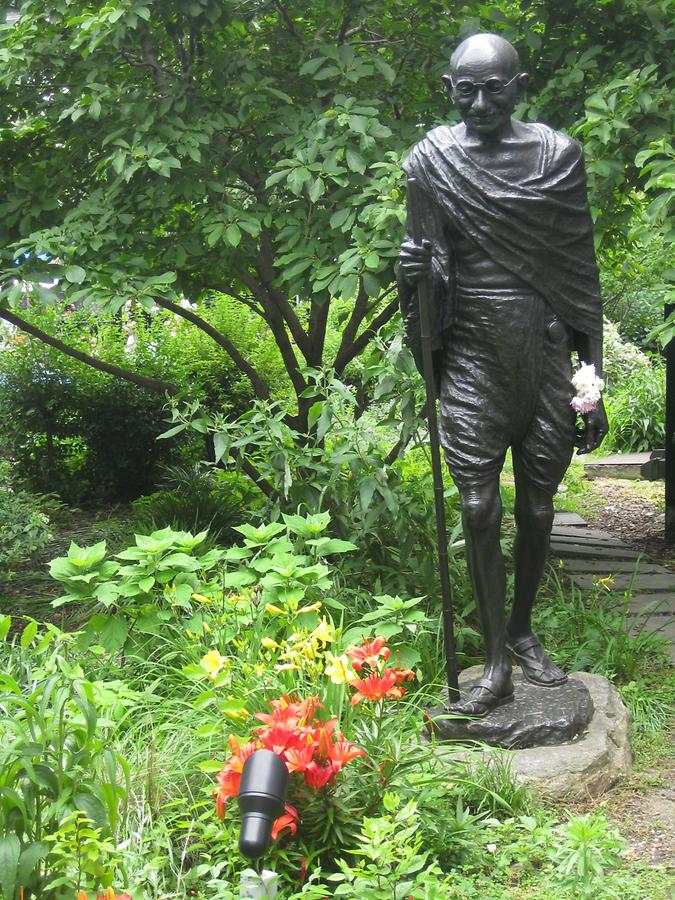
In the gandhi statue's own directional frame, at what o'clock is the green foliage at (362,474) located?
The green foliage is roughly at 5 o'clock from the gandhi statue.

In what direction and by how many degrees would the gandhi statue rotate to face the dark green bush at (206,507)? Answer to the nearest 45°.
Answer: approximately 135° to its right

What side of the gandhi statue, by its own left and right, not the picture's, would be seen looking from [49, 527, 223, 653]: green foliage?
right

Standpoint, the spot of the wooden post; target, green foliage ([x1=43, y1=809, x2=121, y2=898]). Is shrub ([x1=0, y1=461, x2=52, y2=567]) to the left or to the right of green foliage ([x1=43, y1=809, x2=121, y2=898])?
right

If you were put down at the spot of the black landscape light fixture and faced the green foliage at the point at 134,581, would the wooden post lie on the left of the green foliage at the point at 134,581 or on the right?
right

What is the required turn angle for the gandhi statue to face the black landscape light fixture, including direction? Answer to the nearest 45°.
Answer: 0° — it already faces it

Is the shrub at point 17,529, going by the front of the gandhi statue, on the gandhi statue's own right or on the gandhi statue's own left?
on the gandhi statue's own right

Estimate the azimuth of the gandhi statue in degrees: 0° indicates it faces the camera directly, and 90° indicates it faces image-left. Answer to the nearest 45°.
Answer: approximately 0°

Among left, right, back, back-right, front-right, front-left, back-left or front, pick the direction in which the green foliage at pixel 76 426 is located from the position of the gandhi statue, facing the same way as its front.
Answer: back-right

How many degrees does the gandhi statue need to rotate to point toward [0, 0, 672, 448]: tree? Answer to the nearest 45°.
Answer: approximately 135° to its right
